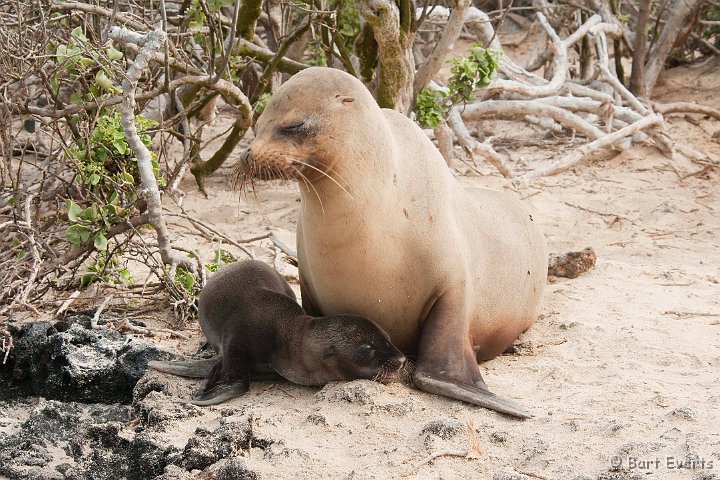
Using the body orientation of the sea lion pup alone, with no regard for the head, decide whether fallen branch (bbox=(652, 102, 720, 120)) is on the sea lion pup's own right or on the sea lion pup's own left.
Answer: on the sea lion pup's own left

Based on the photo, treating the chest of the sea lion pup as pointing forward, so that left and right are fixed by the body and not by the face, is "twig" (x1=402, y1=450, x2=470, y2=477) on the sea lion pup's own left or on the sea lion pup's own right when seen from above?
on the sea lion pup's own right

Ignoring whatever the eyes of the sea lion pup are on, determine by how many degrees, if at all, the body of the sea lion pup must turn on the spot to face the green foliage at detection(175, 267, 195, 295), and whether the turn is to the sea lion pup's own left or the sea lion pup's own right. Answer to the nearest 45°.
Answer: approximately 135° to the sea lion pup's own left

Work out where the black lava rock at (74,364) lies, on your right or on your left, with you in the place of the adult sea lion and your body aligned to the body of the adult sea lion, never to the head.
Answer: on your right

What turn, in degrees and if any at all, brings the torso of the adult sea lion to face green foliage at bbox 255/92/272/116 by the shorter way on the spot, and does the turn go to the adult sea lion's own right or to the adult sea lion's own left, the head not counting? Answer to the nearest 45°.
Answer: approximately 135° to the adult sea lion's own right

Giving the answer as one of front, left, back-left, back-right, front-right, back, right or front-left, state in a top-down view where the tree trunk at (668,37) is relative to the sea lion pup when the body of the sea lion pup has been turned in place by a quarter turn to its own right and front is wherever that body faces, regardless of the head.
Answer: back-left

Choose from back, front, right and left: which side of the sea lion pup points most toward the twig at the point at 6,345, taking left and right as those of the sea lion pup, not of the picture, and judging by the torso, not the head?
back

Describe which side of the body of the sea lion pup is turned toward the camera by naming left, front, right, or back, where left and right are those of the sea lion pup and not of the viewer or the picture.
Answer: right

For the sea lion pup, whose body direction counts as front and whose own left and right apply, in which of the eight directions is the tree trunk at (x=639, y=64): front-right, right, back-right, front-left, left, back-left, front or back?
front-left

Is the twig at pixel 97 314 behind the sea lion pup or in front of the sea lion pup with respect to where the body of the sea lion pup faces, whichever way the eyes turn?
behind

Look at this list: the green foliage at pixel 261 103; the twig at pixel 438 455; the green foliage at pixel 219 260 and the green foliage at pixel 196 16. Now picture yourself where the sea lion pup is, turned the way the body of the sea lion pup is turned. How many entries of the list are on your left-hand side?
3

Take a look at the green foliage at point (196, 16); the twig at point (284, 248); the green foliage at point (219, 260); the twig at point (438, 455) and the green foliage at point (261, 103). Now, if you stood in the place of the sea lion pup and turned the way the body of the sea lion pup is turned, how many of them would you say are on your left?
4

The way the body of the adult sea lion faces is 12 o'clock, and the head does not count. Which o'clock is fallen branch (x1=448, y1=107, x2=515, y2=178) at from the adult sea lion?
The fallen branch is roughly at 5 o'clock from the adult sea lion.

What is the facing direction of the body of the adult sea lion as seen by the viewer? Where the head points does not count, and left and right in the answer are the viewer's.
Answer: facing the viewer and to the left of the viewer

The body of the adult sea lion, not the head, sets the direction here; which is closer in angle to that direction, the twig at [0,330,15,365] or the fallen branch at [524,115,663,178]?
the twig
